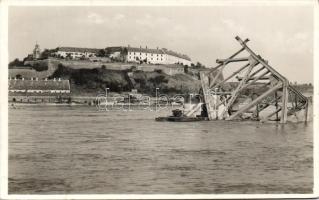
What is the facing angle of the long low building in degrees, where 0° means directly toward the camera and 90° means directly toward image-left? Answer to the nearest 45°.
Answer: approximately 0°

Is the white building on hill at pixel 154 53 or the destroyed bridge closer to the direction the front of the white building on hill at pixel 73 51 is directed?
the destroyed bridge

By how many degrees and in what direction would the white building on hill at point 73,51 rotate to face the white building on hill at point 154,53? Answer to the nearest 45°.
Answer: approximately 90° to its left

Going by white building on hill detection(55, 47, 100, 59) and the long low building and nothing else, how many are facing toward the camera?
2

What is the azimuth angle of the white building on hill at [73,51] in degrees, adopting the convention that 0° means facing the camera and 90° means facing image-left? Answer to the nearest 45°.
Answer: approximately 0°
